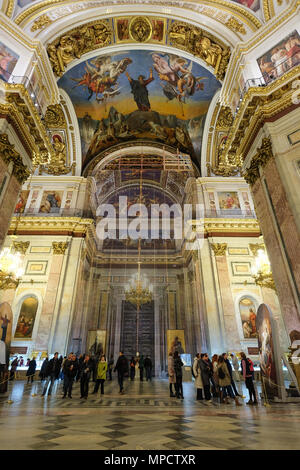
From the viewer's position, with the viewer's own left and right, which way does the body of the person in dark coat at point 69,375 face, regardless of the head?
facing the viewer

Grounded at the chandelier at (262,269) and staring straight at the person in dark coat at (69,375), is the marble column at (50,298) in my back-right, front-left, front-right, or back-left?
front-right

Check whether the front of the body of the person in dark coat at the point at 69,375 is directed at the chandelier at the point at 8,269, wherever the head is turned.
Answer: no

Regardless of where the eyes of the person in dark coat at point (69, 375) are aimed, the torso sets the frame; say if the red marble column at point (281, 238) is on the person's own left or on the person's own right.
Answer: on the person's own left

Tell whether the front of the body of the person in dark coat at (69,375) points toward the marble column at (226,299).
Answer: no

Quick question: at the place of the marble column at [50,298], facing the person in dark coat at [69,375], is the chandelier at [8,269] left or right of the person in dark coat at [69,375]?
right

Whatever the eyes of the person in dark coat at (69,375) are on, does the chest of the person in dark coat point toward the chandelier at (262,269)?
no

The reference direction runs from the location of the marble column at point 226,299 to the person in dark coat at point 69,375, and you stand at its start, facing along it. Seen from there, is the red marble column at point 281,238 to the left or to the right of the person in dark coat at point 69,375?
left

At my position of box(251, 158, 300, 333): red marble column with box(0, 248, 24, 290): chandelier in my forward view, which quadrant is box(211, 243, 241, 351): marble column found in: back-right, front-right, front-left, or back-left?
front-right

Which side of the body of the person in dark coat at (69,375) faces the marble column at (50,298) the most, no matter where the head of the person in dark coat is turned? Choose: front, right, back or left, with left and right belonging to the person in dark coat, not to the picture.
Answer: back

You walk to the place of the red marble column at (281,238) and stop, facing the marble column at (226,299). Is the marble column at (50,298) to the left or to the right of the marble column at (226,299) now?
left

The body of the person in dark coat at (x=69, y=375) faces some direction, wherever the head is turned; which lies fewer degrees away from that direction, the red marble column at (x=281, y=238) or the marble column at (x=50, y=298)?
the red marble column
